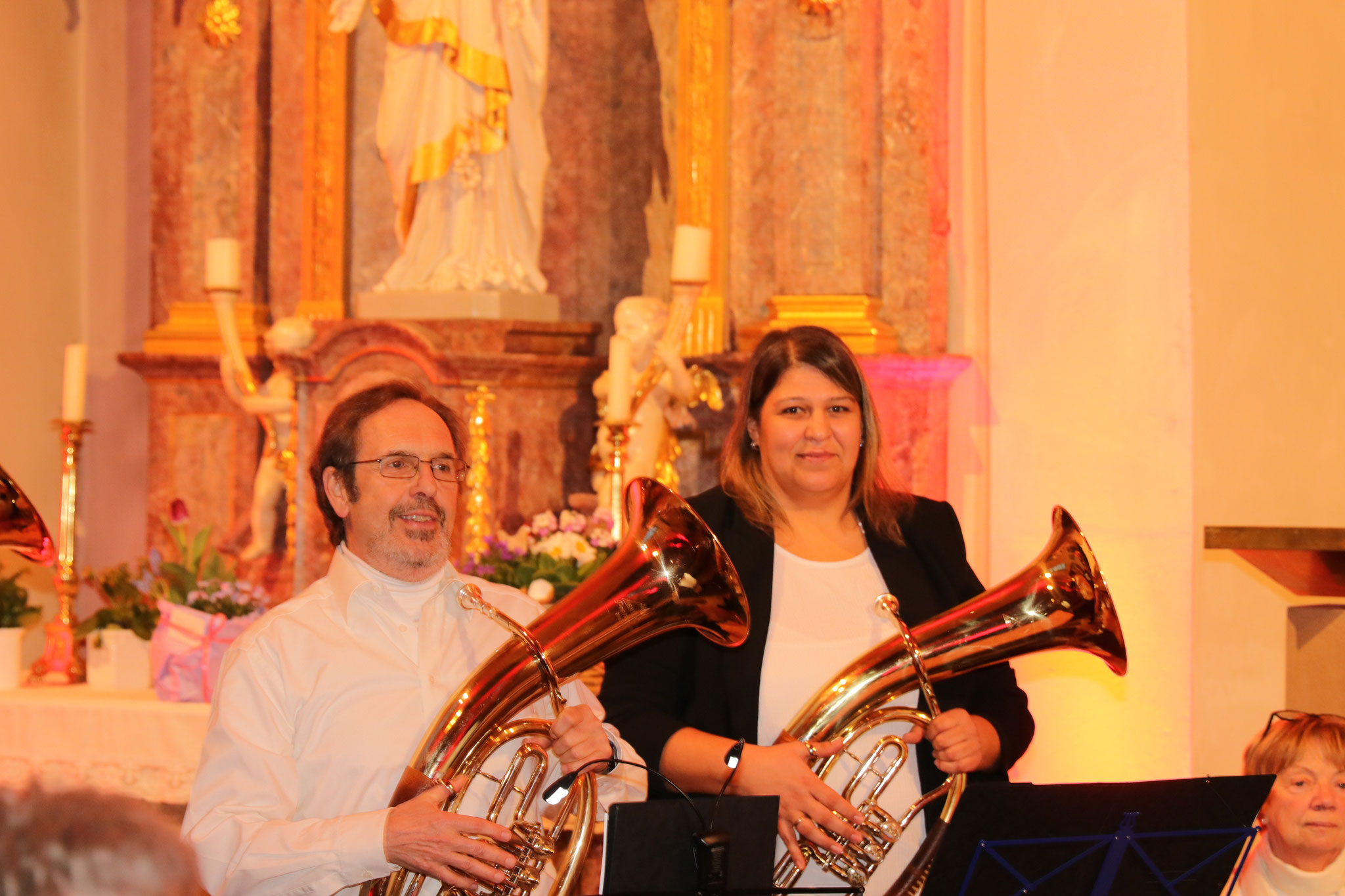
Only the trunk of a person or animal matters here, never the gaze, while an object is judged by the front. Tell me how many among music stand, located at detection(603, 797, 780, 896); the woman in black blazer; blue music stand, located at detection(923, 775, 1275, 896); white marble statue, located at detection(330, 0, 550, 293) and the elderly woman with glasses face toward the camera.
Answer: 3

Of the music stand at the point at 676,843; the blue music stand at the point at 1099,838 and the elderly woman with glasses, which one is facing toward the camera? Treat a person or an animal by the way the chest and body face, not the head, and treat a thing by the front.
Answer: the elderly woman with glasses

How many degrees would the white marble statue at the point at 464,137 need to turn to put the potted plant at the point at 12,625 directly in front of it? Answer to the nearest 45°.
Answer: approximately 45° to its right

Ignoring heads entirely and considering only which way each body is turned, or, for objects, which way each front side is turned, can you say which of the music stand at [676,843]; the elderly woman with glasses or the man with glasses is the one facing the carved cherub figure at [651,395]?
the music stand

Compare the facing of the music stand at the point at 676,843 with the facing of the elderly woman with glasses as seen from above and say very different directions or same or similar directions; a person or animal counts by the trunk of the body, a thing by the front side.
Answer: very different directions

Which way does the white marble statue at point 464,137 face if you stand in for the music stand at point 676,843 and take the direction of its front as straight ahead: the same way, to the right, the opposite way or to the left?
the opposite way

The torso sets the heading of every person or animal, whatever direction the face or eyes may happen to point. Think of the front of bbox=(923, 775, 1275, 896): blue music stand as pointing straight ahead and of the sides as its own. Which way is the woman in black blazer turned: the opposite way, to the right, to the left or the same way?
the opposite way

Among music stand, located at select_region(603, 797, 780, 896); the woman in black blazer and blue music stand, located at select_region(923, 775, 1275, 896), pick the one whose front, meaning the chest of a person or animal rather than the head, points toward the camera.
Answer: the woman in black blazer

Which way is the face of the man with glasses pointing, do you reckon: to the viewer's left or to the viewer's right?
to the viewer's right

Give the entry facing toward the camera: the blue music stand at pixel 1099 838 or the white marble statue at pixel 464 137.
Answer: the white marble statue

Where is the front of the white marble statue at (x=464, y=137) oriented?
toward the camera

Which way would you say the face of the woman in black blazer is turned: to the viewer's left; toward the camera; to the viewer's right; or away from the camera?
toward the camera

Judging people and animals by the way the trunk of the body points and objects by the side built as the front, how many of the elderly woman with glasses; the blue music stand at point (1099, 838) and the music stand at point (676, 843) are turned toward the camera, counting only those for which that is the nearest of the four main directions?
1

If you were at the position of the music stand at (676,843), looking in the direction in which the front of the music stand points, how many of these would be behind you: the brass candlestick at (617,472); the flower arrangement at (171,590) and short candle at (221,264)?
0

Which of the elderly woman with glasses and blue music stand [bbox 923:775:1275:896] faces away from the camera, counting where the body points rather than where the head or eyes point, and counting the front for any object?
the blue music stand
